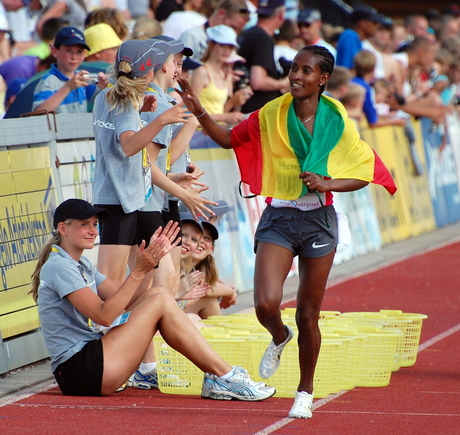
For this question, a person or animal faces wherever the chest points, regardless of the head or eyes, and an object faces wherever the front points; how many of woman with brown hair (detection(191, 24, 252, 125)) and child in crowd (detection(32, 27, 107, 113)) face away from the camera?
0

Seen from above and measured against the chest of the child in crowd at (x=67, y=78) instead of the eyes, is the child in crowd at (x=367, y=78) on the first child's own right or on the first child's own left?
on the first child's own left

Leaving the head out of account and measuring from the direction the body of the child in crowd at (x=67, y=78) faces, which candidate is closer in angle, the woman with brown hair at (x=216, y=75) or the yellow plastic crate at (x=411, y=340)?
the yellow plastic crate

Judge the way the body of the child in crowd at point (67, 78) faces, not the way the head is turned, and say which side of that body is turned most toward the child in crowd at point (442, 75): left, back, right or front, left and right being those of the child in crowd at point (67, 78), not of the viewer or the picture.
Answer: left

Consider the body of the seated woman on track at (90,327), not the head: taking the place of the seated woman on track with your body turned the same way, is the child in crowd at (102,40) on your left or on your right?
on your left

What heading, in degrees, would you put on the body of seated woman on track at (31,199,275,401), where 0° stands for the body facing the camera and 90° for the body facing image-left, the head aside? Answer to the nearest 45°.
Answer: approximately 270°

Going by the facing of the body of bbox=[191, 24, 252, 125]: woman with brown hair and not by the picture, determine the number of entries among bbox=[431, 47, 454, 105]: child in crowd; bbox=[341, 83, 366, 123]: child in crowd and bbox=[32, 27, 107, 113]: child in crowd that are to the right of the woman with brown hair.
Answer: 1

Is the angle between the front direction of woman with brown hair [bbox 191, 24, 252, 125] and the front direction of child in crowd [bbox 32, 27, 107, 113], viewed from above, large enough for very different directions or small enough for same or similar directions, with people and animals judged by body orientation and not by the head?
same or similar directions

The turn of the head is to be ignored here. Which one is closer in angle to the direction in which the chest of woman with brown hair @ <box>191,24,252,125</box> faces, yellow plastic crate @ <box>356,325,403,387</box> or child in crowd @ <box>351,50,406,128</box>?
the yellow plastic crate

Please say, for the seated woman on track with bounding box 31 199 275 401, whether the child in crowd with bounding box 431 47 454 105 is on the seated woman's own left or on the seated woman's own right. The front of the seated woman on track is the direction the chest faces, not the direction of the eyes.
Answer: on the seated woman's own left

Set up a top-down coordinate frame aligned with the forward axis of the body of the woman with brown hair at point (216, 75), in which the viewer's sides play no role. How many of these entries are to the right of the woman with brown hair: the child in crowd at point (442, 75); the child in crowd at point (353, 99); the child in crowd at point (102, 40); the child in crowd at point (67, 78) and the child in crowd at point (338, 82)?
2

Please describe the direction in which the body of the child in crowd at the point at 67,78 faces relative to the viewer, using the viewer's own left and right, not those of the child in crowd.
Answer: facing the viewer and to the right of the viewer

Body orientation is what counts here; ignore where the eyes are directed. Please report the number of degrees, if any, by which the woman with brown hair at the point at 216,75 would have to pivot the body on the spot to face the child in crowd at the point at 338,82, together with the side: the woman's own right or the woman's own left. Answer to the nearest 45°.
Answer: approximately 90° to the woman's own left
